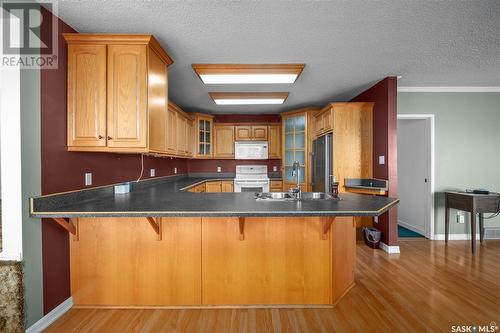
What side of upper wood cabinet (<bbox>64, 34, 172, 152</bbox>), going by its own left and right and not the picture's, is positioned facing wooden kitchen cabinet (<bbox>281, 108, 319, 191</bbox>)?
left

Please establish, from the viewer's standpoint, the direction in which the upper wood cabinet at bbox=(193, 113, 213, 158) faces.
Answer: facing the viewer and to the right of the viewer

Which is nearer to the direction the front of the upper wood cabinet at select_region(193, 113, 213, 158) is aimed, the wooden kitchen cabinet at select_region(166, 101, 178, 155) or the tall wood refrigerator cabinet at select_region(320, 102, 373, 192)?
the tall wood refrigerator cabinet

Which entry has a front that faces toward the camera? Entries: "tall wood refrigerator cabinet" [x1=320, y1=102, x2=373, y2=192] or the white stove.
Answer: the white stove

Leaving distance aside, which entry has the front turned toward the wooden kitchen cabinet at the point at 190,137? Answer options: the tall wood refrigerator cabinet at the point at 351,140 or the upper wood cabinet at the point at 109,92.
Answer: the tall wood refrigerator cabinet at the point at 351,140

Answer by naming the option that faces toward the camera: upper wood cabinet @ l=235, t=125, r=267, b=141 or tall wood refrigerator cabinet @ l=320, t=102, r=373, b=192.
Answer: upper wood cabinet @ l=235, t=125, r=267, b=141

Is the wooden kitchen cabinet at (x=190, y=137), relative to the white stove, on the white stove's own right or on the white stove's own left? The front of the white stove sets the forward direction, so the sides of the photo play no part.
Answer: on the white stove's own right

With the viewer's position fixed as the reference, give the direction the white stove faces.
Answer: facing the viewer

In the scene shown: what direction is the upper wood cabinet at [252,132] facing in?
toward the camera

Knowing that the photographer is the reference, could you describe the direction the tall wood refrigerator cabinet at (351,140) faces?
facing to the left of the viewer

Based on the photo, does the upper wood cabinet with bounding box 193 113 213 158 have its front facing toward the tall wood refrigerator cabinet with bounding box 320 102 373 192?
yes

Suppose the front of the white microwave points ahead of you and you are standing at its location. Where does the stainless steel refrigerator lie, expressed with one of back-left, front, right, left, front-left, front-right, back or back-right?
front-left

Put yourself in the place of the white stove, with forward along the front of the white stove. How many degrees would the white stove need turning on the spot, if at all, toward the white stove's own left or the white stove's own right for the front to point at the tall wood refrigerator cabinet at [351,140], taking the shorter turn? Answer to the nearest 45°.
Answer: approximately 45° to the white stove's own left
